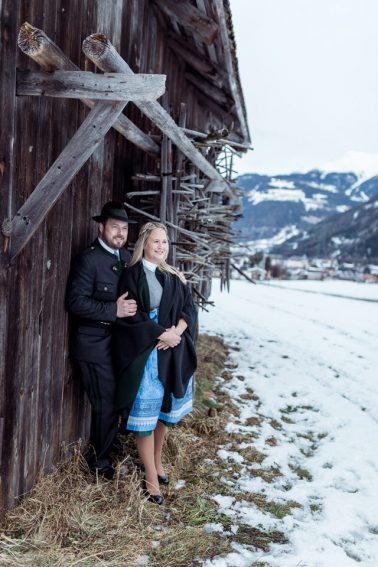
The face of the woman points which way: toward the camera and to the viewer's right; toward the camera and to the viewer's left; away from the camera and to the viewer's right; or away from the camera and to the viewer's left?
toward the camera and to the viewer's right

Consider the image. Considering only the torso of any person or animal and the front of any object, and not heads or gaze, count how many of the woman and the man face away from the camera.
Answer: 0

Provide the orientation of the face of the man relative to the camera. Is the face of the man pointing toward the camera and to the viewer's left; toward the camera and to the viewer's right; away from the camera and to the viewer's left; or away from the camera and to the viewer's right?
toward the camera and to the viewer's right

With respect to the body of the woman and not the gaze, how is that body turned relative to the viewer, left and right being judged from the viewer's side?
facing the viewer and to the right of the viewer
